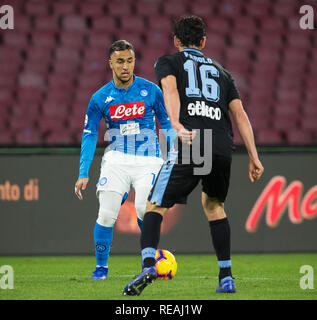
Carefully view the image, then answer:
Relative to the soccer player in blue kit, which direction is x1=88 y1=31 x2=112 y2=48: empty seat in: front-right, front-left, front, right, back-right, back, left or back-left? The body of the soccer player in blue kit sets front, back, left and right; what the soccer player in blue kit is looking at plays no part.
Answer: back

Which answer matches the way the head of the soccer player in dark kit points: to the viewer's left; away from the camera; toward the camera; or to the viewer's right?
away from the camera

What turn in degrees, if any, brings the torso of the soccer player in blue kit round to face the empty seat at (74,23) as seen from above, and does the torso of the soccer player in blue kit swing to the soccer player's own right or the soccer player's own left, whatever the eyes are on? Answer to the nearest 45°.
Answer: approximately 180°

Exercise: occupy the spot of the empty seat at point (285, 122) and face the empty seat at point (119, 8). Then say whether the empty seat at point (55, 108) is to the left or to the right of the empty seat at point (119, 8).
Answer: left

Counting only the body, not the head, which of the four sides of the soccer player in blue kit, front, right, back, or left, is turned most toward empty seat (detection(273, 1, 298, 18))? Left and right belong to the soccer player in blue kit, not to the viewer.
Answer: back

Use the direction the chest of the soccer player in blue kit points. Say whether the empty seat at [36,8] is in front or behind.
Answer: behind

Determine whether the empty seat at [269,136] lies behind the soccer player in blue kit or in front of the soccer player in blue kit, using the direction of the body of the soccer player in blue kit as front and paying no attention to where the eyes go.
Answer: behind

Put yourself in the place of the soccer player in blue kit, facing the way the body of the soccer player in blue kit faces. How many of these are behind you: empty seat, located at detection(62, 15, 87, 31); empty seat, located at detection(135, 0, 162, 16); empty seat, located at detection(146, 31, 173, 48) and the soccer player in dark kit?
3

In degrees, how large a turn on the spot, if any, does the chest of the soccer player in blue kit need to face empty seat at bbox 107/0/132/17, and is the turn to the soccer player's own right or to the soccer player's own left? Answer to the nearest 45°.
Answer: approximately 180°

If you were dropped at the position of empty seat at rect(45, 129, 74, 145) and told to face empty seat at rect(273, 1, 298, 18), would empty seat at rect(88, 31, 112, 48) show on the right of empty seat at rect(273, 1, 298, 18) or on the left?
left

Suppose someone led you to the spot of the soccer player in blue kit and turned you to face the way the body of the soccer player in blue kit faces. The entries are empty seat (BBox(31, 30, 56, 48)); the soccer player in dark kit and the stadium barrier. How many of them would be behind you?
2

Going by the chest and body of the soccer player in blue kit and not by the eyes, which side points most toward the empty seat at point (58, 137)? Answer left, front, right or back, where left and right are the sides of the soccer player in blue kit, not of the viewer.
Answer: back

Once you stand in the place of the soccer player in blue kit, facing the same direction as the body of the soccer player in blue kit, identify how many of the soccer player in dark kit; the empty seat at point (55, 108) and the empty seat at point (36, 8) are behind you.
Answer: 2

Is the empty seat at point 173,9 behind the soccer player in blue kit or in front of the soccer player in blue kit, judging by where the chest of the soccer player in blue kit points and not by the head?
behind

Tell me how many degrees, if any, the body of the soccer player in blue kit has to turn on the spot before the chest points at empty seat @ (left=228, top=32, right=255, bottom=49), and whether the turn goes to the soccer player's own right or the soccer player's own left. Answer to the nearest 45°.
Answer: approximately 180°

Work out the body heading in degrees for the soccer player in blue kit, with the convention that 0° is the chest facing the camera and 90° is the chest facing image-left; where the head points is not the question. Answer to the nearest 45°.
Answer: approximately 0°
